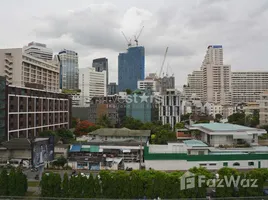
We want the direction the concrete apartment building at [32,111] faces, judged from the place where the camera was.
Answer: facing the viewer and to the right of the viewer

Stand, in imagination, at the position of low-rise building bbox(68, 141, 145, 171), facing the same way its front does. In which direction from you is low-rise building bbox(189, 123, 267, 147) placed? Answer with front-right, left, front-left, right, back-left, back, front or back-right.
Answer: left

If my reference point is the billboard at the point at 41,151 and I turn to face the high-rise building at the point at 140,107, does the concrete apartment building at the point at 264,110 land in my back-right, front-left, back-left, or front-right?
front-right

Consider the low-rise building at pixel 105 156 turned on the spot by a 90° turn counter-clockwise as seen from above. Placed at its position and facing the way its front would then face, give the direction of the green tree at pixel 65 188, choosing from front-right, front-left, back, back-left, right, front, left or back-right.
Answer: right

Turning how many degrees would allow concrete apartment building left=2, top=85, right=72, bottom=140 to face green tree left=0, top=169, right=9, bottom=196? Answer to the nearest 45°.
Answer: approximately 45° to its right

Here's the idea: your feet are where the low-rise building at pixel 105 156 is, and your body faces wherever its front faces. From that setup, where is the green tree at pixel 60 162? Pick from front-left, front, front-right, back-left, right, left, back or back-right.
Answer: right

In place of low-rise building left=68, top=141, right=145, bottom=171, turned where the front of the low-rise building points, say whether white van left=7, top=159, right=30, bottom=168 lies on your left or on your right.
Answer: on your right

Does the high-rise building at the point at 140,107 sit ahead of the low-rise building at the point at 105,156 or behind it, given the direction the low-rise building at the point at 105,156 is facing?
behind

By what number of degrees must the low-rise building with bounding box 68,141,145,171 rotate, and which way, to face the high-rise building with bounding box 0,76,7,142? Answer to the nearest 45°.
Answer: approximately 135° to its right

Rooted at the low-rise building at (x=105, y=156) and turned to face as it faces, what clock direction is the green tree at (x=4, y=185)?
The green tree is roughly at 1 o'clock from the low-rise building.

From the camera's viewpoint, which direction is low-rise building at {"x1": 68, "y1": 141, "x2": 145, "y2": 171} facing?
toward the camera

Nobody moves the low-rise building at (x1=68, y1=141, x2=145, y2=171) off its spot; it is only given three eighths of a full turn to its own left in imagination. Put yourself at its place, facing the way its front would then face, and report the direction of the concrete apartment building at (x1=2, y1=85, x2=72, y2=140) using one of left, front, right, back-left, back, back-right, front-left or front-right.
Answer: left

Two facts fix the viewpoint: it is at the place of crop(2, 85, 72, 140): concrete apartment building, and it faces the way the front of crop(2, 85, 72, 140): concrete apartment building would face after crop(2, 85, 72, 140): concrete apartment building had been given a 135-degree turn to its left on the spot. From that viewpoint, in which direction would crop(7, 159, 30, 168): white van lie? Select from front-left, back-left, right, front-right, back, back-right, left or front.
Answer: back
